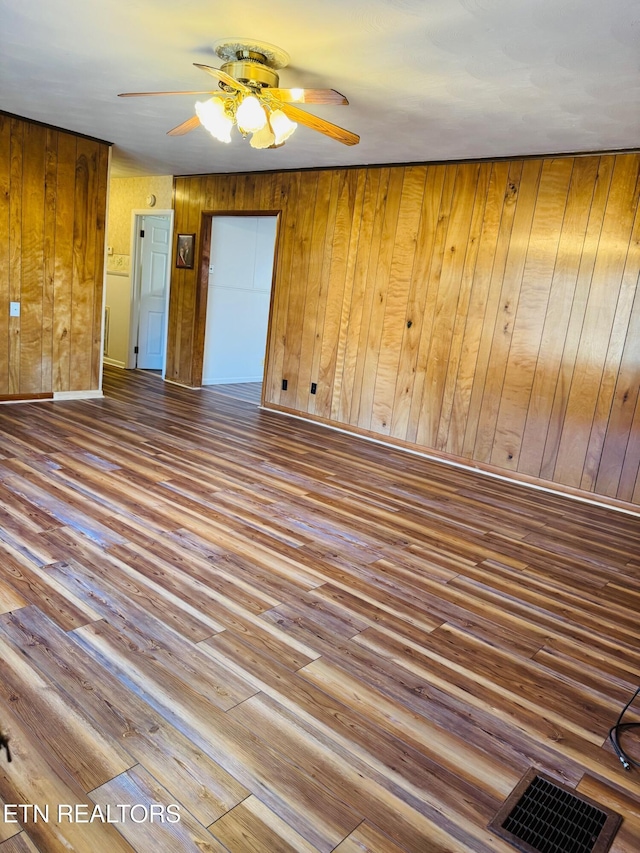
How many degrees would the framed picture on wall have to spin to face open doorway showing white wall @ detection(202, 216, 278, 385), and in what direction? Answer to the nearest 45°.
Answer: approximately 135° to its left

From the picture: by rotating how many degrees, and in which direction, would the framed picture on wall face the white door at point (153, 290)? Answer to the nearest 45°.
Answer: approximately 135° to its right

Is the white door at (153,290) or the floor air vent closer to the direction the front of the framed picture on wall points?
the floor air vent

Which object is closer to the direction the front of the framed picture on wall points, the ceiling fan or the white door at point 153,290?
the ceiling fan

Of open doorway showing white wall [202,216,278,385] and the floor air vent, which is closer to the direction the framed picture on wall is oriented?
the floor air vent

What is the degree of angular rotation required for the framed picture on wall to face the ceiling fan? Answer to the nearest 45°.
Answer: approximately 45° to its left

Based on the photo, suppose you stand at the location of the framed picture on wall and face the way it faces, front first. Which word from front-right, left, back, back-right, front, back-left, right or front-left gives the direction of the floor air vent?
front-left

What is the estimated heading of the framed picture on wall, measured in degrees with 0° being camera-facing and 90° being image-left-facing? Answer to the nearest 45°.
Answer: approximately 45°

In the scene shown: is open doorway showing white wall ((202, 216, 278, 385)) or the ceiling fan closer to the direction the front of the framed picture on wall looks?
the ceiling fan
